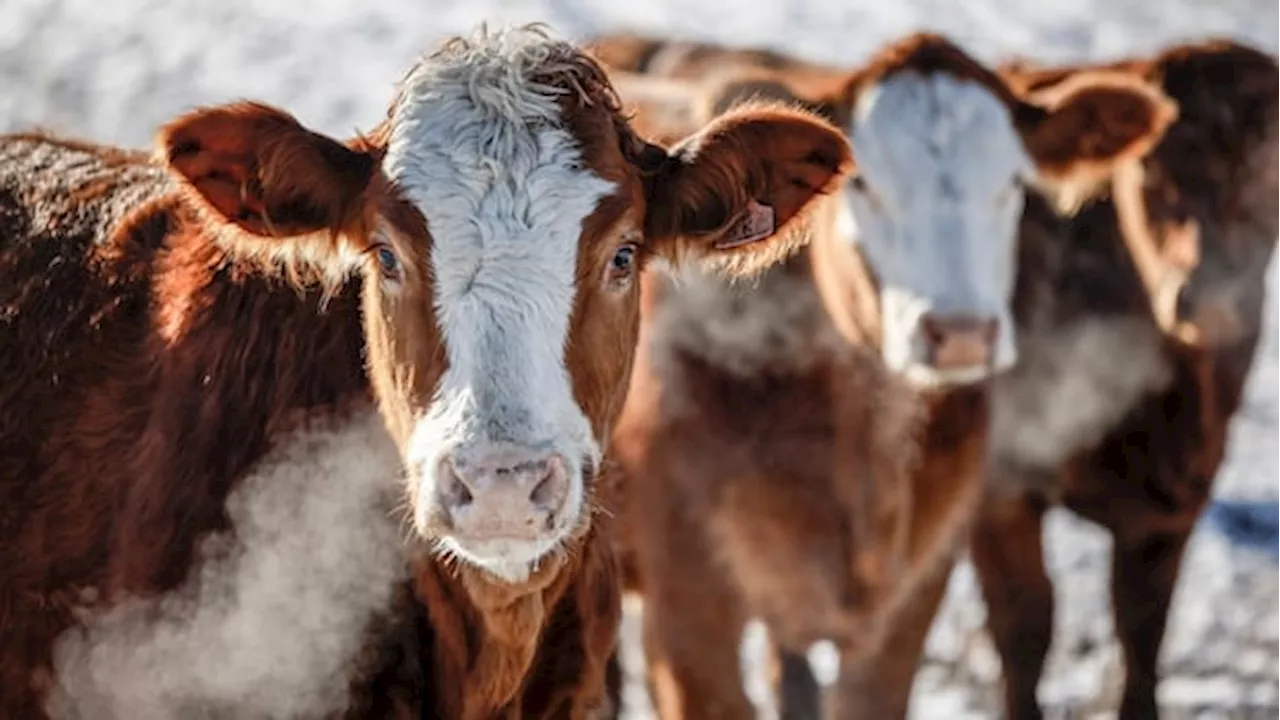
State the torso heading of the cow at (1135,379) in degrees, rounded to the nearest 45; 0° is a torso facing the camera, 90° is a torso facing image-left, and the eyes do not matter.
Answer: approximately 315°

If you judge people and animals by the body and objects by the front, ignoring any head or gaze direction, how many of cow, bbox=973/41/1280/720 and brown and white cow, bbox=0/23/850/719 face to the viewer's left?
0

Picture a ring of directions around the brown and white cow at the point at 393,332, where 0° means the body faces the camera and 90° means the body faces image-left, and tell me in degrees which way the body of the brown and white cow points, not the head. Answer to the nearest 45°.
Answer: approximately 315°

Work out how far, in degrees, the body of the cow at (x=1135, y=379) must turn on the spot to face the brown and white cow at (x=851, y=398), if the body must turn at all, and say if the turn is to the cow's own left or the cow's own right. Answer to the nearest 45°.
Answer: approximately 90° to the cow's own right

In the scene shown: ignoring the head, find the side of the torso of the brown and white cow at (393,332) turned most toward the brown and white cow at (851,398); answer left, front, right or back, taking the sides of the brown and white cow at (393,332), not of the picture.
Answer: left
